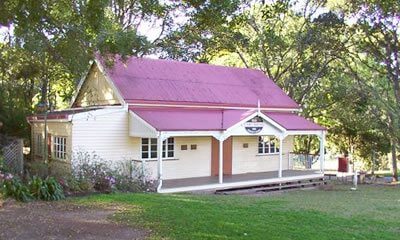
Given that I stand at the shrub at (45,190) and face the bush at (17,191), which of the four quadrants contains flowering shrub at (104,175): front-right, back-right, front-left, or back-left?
back-right

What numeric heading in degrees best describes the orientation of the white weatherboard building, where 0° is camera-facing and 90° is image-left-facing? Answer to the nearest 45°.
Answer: approximately 315°

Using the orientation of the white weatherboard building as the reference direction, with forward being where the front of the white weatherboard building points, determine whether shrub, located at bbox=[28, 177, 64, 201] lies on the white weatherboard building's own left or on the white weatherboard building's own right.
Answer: on the white weatherboard building's own right

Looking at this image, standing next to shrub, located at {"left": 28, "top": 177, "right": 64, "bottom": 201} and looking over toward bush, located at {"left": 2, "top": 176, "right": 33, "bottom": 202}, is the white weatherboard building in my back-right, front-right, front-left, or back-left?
back-right

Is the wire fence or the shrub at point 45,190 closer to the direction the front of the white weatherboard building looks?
the shrub
